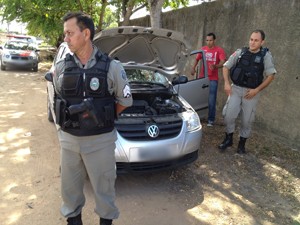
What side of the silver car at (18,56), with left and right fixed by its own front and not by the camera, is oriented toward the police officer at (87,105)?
front

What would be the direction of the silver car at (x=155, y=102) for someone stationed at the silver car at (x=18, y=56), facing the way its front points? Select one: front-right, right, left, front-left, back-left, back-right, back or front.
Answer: front

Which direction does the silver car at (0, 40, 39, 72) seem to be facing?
toward the camera

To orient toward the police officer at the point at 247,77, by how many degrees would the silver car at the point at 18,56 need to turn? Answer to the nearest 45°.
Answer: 0° — it already faces them

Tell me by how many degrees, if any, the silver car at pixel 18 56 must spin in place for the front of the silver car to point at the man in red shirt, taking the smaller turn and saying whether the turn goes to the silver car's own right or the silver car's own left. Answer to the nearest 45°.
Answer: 0° — it already faces them

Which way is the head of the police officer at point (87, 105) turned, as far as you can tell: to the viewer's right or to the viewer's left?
to the viewer's left

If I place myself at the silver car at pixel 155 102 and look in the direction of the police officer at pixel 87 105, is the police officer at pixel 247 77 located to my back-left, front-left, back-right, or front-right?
back-left
